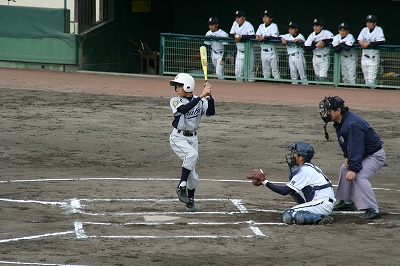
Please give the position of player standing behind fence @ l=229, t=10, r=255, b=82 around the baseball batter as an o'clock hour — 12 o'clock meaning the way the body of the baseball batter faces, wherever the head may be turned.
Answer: The player standing behind fence is roughly at 6 o'clock from the baseball batter.

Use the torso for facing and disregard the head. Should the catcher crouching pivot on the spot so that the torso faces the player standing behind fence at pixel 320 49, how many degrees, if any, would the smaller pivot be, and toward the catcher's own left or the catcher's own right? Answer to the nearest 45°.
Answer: approximately 90° to the catcher's own right

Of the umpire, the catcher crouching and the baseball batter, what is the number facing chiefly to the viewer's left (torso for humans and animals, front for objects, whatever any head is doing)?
2

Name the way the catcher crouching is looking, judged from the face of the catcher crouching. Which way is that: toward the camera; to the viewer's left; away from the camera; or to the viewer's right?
to the viewer's left

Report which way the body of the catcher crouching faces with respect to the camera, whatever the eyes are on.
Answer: to the viewer's left

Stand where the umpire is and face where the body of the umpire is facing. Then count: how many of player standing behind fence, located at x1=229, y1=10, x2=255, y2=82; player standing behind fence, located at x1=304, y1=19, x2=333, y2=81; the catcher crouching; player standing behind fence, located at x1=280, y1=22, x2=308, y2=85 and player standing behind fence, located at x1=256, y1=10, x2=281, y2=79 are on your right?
4

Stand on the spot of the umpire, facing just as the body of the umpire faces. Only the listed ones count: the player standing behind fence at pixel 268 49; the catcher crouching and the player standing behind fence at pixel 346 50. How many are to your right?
2

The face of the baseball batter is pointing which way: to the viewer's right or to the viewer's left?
to the viewer's left

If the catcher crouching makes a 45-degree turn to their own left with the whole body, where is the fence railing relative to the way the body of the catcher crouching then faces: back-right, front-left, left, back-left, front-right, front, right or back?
back-right

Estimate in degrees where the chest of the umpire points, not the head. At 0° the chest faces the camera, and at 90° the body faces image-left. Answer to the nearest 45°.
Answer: approximately 90°

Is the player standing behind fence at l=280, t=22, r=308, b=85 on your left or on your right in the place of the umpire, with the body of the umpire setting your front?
on your right

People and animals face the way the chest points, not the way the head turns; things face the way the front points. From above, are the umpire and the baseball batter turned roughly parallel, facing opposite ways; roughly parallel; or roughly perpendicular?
roughly perpendicular
